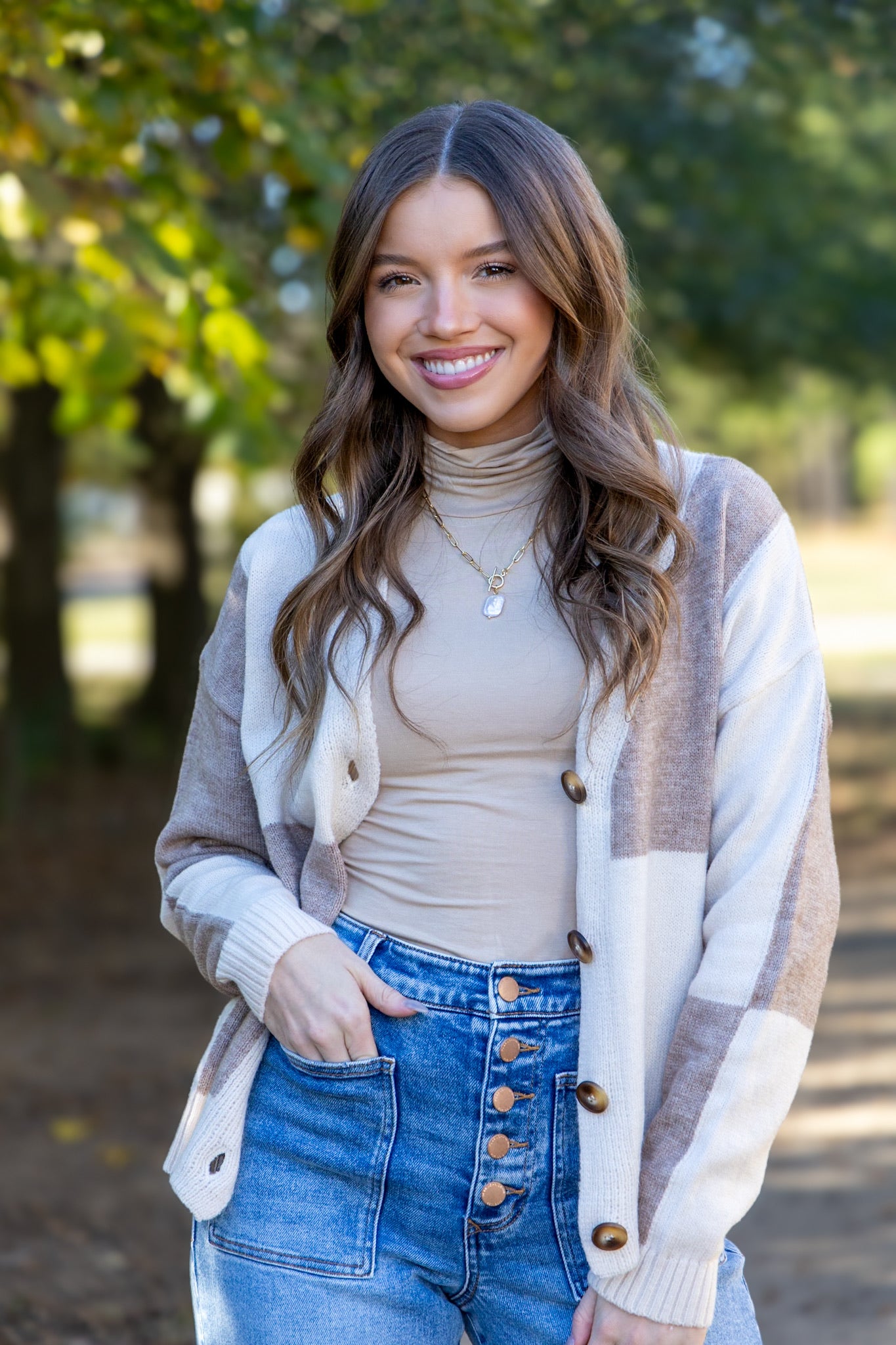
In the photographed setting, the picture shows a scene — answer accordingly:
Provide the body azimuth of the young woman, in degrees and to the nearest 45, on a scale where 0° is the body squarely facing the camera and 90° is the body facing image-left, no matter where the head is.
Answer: approximately 0°

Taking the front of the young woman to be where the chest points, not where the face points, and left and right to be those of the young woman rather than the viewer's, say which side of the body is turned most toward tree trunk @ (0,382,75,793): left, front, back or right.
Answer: back

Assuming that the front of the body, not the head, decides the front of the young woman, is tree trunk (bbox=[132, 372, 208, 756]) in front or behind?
behind
